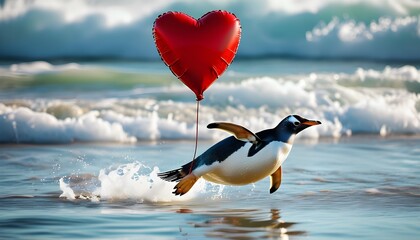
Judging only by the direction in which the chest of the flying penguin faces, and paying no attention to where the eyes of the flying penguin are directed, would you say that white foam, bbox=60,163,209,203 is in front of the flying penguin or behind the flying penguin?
behind

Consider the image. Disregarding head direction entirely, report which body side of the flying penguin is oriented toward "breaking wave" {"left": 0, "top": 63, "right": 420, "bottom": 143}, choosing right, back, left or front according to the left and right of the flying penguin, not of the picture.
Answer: left

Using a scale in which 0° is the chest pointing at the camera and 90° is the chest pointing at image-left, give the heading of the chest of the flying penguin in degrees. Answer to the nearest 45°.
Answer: approximately 270°

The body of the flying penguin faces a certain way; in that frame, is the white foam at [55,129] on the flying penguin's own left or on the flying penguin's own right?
on the flying penguin's own left
